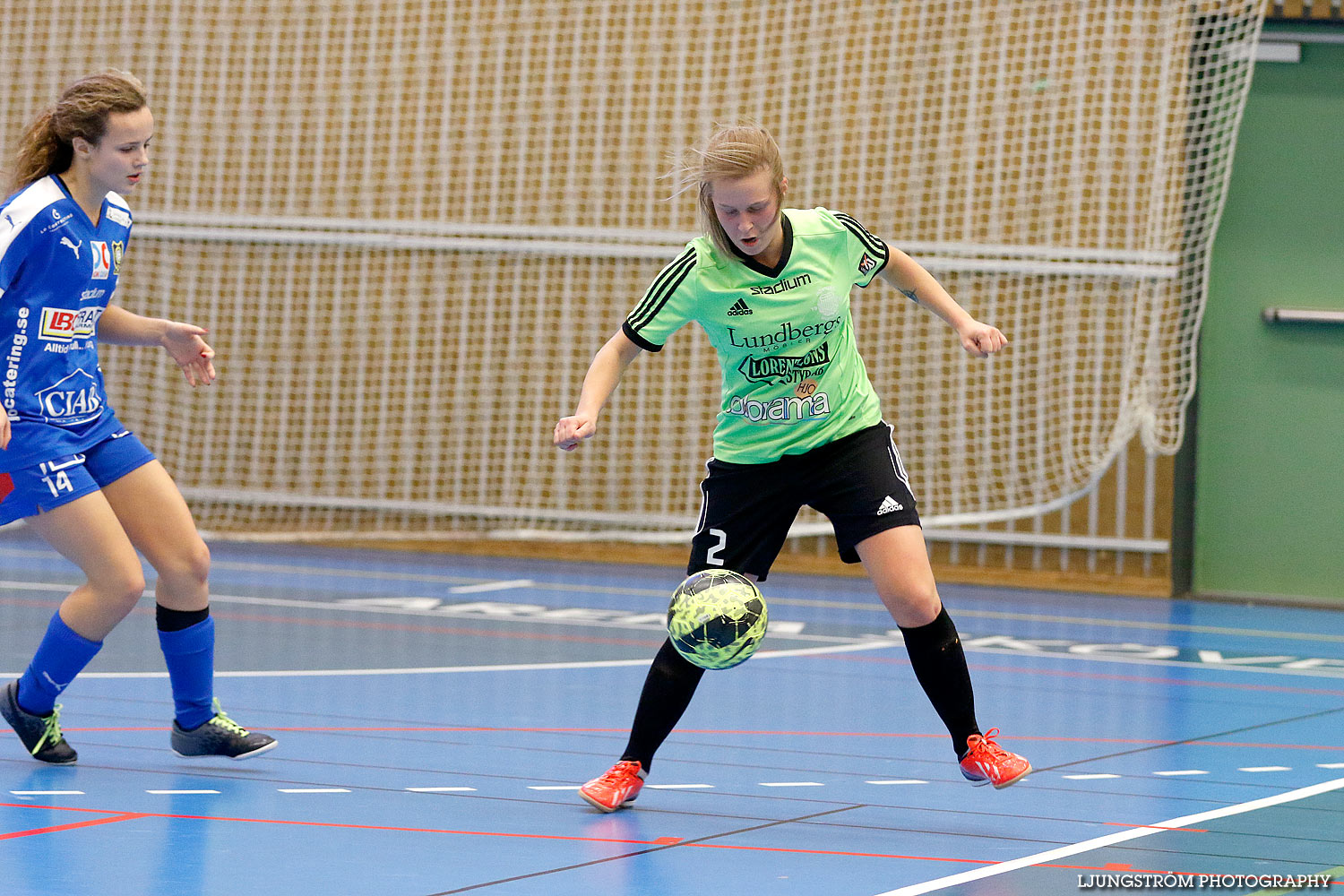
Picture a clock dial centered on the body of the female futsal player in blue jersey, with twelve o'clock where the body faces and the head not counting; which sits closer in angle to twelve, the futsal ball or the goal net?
the futsal ball

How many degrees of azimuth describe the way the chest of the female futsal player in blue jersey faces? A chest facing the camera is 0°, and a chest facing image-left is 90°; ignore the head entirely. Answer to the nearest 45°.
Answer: approximately 315°

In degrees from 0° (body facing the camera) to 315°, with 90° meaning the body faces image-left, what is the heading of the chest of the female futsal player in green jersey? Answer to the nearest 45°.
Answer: approximately 0°

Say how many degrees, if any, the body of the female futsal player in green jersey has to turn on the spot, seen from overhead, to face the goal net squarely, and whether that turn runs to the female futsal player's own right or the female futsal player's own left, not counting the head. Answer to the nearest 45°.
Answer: approximately 180°

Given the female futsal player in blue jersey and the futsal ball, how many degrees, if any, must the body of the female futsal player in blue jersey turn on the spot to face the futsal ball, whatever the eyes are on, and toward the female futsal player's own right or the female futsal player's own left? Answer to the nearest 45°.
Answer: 0° — they already face it

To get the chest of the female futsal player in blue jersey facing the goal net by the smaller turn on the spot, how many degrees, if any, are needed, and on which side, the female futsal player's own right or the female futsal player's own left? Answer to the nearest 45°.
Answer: approximately 90° to the female futsal player's own left

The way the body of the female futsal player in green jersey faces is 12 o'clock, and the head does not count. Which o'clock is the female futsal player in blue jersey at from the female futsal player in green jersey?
The female futsal player in blue jersey is roughly at 3 o'clock from the female futsal player in green jersey.
